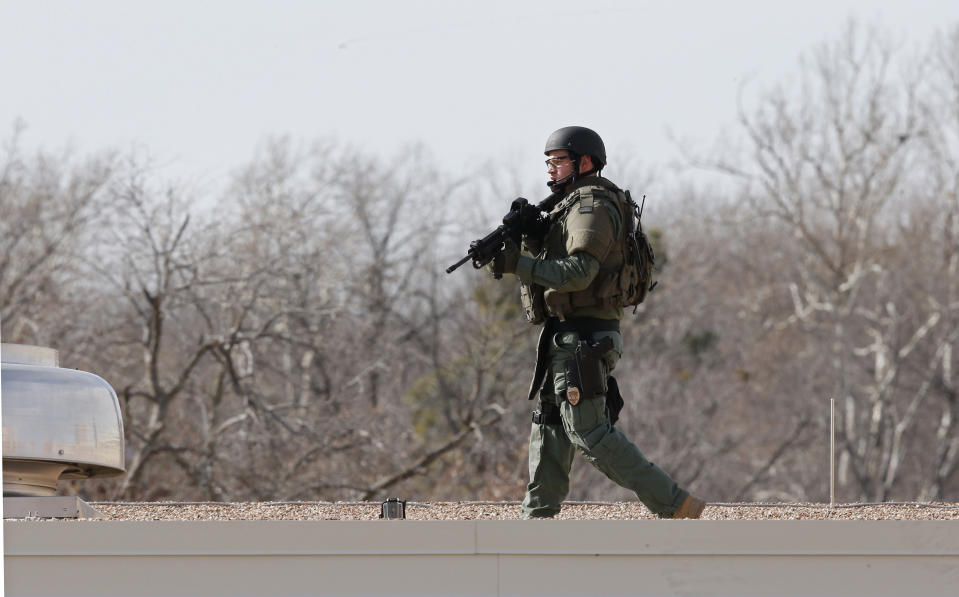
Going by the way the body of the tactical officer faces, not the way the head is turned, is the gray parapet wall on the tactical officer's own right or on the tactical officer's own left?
on the tactical officer's own left

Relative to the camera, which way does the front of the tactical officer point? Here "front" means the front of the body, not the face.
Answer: to the viewer's left

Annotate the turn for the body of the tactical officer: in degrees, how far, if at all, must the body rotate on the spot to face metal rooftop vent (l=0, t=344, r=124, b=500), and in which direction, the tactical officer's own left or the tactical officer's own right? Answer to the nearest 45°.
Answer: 0° — they already face it

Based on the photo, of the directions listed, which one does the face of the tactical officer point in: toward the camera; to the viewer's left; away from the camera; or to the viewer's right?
to the viewer's left

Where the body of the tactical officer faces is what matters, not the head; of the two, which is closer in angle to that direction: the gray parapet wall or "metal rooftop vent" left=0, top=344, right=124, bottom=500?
the metal rooftop vent
